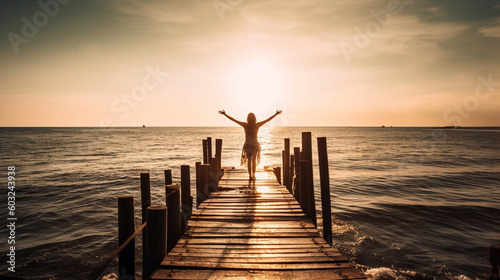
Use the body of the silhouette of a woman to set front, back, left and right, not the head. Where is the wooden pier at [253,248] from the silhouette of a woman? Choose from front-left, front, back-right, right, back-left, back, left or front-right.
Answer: back

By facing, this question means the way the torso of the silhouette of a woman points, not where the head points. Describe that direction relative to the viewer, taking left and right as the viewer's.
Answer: facing away from the viewer
